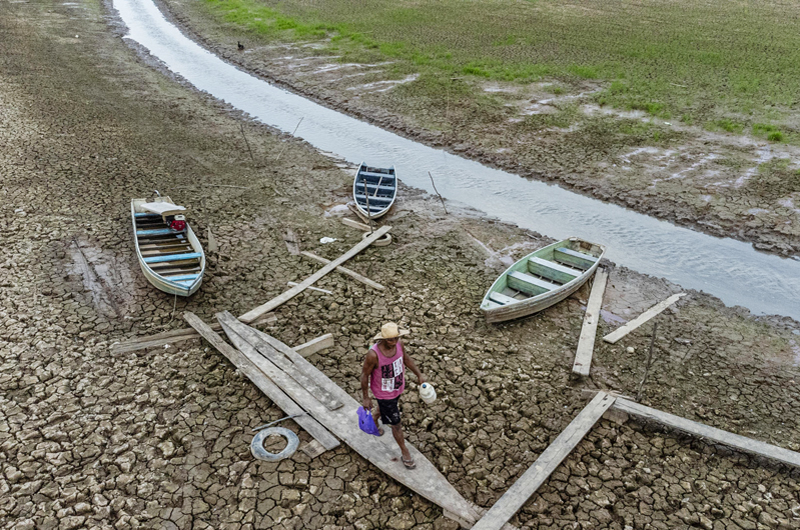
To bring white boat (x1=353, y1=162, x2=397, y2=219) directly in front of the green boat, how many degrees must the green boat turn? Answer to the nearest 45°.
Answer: approximately 90° to its right

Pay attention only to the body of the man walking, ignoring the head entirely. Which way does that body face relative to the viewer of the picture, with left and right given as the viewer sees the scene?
facing the viewer and to the right of the viewer

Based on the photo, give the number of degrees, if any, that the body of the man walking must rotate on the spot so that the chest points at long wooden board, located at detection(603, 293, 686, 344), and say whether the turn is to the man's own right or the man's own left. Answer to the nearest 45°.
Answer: approximately 90° to the man's own left

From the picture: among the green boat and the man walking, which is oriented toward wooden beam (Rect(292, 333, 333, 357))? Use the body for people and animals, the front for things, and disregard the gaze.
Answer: the green boat

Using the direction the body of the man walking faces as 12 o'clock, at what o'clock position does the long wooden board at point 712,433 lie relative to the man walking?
The long wooden board is roughly at 10 o'clock from the man walking.

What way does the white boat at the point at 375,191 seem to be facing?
toward the camera

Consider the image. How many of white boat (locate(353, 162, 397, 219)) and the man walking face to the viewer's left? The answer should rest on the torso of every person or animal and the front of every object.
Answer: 0

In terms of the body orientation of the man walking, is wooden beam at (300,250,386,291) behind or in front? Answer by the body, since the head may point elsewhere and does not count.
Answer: behind

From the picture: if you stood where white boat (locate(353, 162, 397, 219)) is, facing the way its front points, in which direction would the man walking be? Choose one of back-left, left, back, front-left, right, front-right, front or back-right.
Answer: front

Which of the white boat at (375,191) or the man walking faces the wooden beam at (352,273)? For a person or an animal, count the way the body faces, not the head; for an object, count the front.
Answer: the white boat

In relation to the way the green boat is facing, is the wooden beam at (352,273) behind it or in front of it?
in front

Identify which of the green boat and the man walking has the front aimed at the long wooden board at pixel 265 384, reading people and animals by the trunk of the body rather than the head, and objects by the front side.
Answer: the green boat

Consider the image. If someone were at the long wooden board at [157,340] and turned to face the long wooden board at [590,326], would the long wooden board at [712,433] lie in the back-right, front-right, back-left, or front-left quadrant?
front-right

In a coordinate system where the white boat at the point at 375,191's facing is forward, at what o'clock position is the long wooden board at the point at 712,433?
The long wooden board is roughly at 11 o'clock from the white boat.

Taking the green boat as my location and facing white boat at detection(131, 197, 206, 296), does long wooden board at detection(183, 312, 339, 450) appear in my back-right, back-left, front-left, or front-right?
front-left

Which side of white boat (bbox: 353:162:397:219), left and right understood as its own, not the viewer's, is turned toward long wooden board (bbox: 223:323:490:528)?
front
